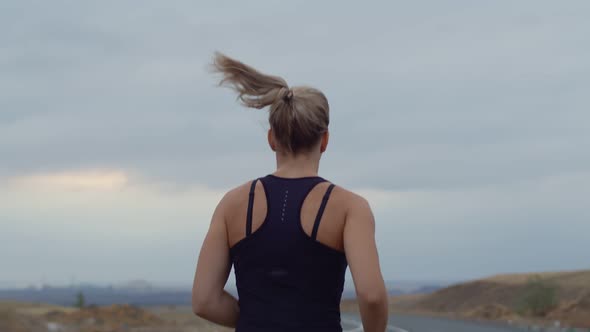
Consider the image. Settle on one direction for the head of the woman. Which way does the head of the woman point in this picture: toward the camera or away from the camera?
away from the camera

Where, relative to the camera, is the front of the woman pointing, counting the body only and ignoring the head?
away from the camera
